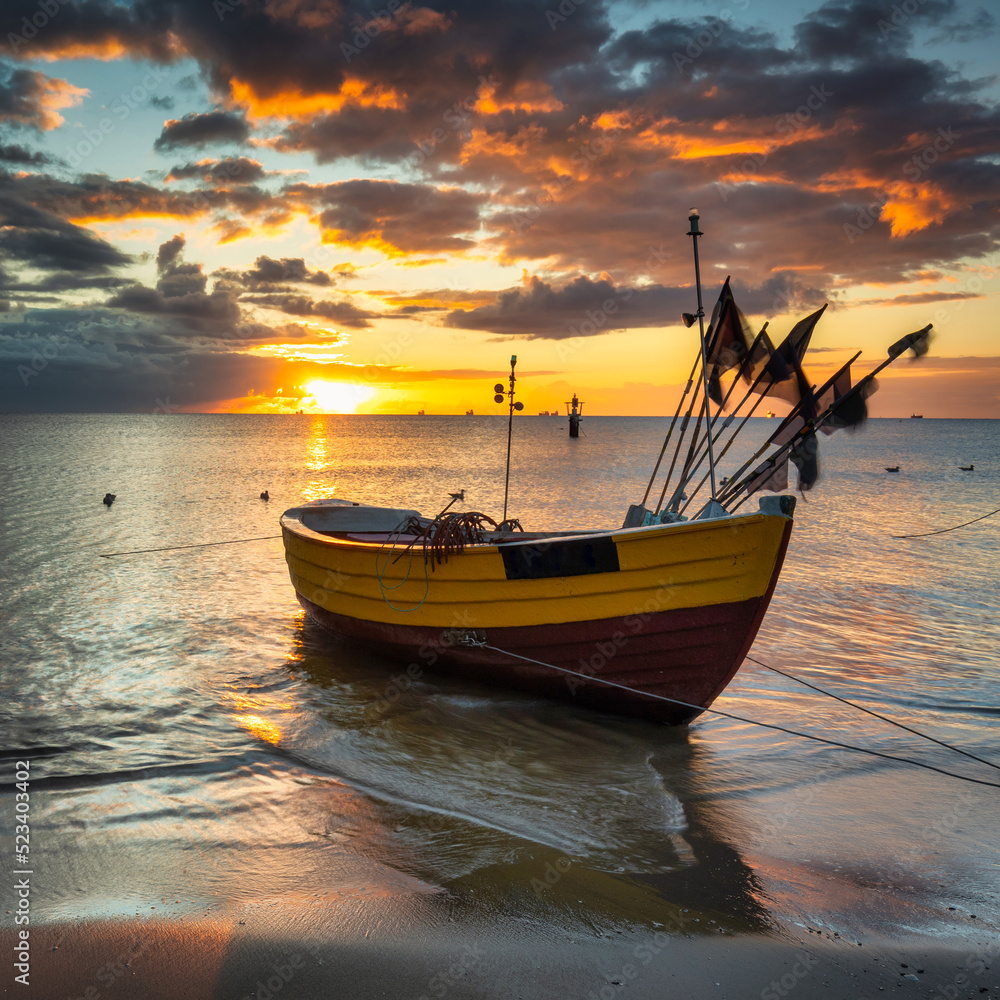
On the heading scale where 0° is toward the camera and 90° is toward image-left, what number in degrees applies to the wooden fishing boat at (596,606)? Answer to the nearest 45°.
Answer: approximately 315°
